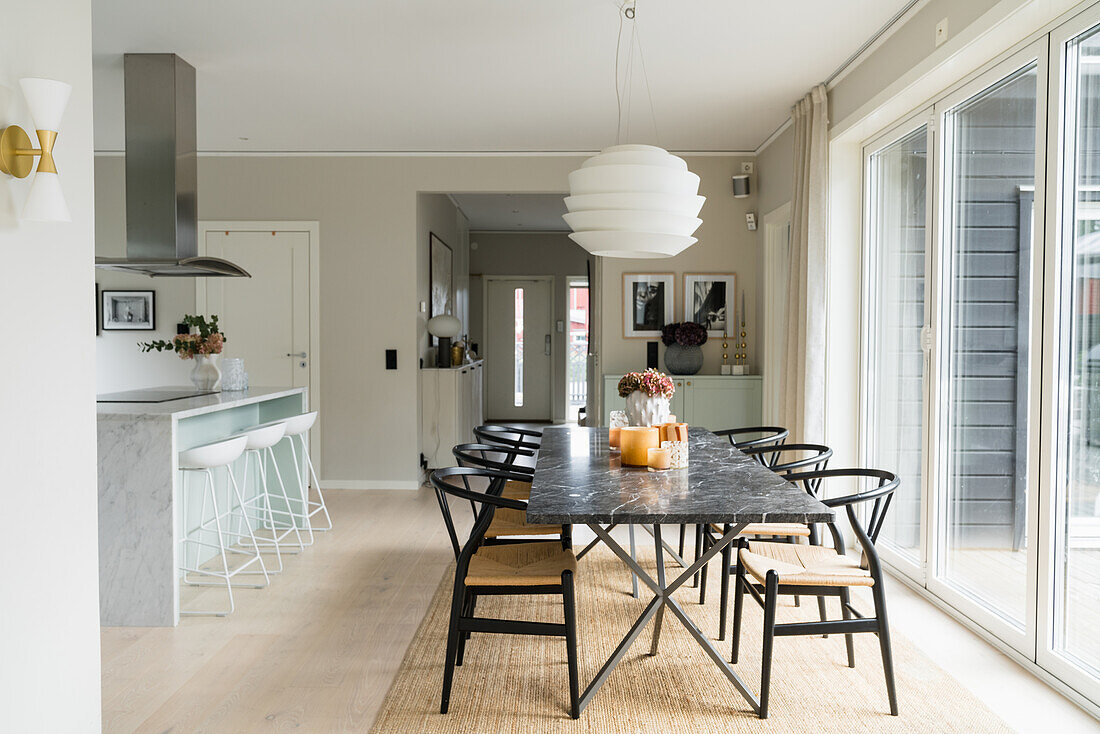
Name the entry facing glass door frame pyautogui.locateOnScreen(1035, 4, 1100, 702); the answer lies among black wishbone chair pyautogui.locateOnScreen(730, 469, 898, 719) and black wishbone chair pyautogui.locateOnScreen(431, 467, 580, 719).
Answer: black wishbone chair pyautogui.locateOnScreen(431, 467, 580, 719)

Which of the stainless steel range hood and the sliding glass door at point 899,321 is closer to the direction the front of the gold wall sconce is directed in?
the sliding glass door

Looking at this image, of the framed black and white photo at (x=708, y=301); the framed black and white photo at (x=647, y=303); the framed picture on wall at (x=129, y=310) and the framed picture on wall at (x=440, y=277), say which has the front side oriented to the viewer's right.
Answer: the framed picture on wall at (x=440, y=277)

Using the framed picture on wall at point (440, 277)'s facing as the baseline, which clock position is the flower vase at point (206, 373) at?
The flower vase is roughly at 4 o'clock from the framed picture on wall.

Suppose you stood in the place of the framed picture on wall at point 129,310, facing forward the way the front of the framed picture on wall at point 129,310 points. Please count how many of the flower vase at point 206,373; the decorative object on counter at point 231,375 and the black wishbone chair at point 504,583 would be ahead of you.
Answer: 3

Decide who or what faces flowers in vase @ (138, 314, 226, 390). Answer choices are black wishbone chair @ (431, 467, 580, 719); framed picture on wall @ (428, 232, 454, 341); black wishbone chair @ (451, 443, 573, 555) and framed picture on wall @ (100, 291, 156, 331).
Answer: framed picture on wall @ (100, 291, 156, 331)

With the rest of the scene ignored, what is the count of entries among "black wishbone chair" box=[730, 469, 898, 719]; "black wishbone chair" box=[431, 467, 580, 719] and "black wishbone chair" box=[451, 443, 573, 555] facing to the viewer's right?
2

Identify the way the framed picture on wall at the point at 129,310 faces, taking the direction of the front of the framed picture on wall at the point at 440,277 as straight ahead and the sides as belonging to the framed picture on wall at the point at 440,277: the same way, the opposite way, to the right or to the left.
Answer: to the right

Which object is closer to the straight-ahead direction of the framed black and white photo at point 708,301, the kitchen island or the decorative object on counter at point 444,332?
the kitchen island

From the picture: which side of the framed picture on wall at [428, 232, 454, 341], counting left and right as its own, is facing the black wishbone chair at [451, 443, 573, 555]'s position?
right

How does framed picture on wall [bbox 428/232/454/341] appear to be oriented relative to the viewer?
to the viewer's right

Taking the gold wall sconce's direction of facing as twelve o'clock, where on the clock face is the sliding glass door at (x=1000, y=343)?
The sliding glass door is roughly at 11 o'clock from the gold wall sconce.

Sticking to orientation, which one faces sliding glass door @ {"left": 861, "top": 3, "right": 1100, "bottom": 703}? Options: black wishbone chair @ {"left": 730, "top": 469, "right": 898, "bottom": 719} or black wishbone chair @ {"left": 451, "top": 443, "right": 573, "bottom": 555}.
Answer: black wishbone chair @ {"left": 451, "top": 443, "right": 573, "bottom": 555}

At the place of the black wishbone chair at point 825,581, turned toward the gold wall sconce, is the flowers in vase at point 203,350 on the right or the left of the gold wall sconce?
right

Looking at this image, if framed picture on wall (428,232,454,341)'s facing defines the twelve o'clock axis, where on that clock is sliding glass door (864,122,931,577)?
The sliding glass door is roughly at 2 o'clock from the framed picture on wall.

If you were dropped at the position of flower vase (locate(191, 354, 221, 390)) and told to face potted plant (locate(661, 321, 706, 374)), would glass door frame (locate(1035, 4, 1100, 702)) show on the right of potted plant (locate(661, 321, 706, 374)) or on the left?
right
